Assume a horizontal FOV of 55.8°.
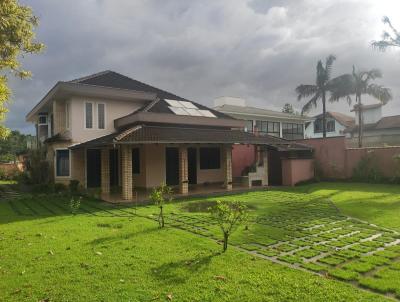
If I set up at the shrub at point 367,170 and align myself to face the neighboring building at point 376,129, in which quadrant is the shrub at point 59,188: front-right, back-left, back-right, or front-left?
back-left

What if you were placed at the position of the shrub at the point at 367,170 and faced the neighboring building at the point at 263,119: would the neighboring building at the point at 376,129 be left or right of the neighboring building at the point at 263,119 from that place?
right

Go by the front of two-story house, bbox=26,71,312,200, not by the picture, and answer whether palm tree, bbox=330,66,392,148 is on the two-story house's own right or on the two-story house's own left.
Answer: on the two-story house's own left

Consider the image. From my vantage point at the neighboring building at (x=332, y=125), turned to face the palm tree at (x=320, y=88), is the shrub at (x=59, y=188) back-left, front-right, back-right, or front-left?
front-right

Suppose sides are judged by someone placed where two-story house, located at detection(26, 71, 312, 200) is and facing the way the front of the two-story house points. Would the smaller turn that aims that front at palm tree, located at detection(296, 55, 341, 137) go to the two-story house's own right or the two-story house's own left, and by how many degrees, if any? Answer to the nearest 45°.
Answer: approximately 90° to the two-story house's own left

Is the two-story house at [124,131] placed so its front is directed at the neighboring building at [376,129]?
no

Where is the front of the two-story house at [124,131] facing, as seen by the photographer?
facing the viewer and to the right of the viewer

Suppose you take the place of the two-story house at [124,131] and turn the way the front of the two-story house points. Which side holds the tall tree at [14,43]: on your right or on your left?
on your right

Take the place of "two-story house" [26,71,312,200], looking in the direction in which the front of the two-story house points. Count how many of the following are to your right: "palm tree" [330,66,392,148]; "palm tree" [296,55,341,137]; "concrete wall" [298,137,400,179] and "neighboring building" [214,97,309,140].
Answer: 0

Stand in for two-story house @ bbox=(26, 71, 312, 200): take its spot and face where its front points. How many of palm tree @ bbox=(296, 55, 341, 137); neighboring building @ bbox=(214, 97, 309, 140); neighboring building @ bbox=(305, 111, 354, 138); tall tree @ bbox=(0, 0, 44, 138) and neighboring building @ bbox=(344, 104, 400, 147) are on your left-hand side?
4

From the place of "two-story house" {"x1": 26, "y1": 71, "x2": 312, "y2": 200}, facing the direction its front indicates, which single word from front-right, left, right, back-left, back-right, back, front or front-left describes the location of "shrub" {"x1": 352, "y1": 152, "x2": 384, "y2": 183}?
front-left

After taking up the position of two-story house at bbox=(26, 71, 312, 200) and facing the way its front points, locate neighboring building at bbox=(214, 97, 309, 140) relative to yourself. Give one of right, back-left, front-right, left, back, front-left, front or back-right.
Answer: left
